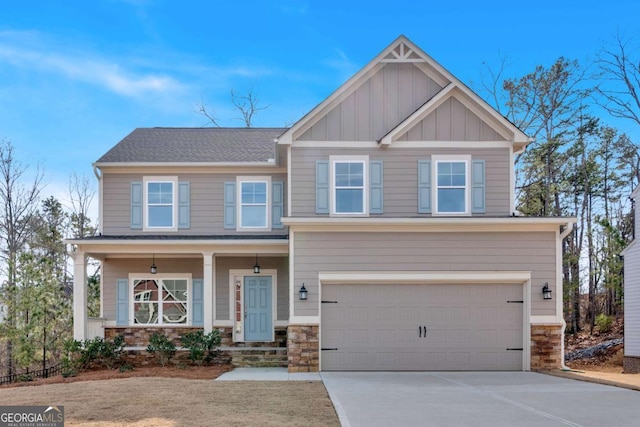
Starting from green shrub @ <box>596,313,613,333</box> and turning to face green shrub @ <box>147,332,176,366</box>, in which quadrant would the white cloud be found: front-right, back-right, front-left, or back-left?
front-right

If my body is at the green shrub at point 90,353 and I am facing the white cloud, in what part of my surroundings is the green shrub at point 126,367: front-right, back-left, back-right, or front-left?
back-right

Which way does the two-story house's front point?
toward the camera

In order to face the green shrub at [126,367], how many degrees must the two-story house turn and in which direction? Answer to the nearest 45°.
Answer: approximately 90° to its right
